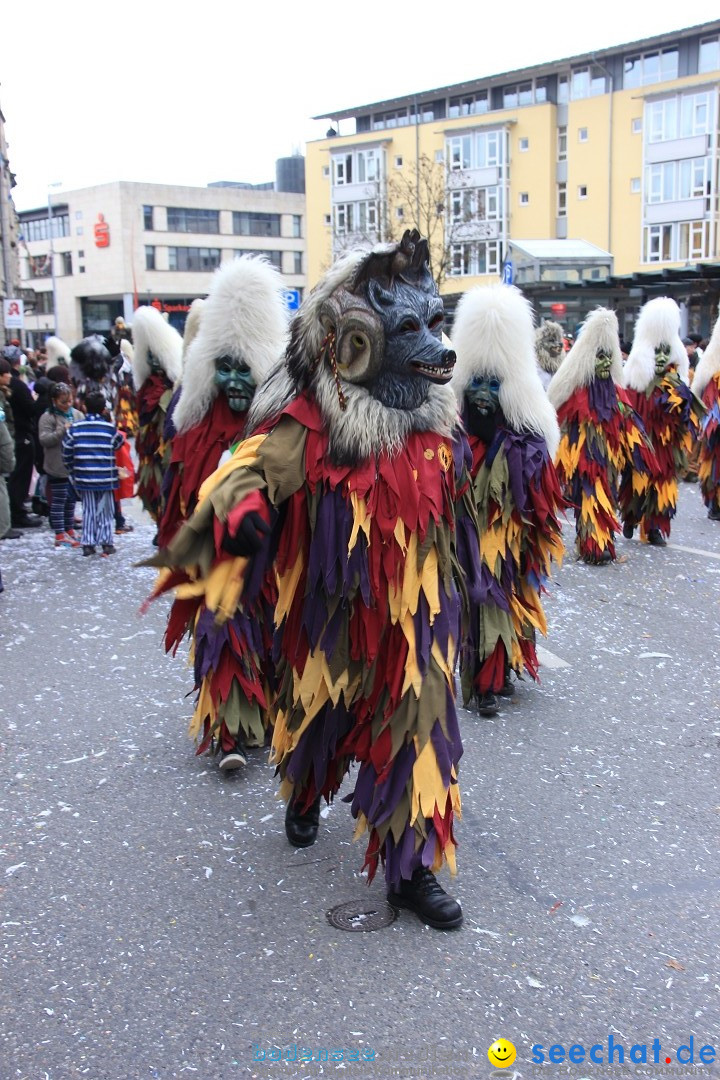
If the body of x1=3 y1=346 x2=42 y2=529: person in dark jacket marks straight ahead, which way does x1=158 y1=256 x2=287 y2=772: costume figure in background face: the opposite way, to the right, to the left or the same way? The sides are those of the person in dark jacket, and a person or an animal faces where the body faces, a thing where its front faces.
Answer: to the right

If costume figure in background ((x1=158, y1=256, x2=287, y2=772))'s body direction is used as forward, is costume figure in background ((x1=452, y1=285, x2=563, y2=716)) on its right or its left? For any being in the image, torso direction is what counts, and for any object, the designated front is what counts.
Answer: on its left

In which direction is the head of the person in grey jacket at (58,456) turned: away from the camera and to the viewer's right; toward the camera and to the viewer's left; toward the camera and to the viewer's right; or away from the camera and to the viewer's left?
toward the camera and to the viewer's right

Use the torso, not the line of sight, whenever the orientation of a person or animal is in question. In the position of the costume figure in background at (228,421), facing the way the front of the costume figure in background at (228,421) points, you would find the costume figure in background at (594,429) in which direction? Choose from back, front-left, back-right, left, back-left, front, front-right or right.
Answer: back-left

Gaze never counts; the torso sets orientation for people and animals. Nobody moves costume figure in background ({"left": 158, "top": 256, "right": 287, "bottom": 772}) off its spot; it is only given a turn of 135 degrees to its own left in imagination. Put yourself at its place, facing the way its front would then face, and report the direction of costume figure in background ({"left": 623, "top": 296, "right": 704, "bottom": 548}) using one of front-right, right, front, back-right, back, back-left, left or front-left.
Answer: front

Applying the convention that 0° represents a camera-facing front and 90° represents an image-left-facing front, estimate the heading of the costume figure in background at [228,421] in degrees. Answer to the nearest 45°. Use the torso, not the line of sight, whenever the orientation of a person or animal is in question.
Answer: approximately 0°

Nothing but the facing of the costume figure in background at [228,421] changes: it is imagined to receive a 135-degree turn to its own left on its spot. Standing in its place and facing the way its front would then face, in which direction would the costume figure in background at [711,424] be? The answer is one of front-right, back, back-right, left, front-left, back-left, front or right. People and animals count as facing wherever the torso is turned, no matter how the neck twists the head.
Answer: front

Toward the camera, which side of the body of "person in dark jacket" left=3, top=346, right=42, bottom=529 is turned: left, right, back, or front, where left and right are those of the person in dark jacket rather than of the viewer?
right

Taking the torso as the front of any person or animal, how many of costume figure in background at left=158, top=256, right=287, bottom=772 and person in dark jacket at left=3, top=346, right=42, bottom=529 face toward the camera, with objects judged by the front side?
1

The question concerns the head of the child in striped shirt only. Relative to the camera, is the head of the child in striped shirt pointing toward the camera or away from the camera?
away from the camera

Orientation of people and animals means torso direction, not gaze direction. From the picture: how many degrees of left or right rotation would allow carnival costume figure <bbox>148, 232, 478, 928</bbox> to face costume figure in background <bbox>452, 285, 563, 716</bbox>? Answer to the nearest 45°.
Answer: approximately 135° to its left

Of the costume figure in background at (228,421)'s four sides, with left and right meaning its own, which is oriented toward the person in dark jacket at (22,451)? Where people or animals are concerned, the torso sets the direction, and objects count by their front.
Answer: back

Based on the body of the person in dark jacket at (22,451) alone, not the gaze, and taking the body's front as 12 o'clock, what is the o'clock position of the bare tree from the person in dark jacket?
The bare tree is roughly at 10 o'clock from the person in dark jacket.
